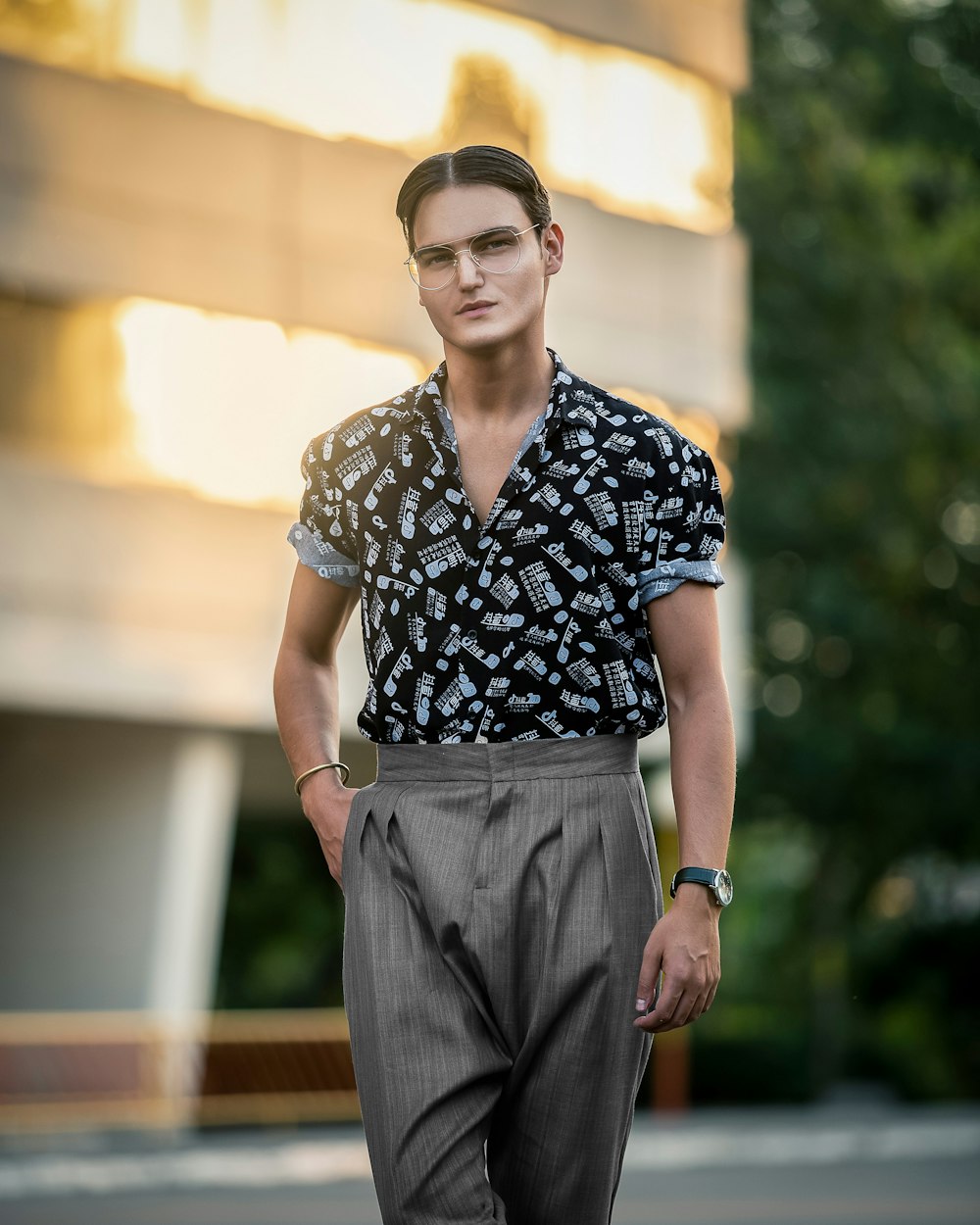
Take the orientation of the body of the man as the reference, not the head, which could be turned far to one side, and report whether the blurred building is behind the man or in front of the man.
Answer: behind

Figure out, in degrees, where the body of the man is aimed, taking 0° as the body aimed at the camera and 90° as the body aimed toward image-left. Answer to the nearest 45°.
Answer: approximately 0°
